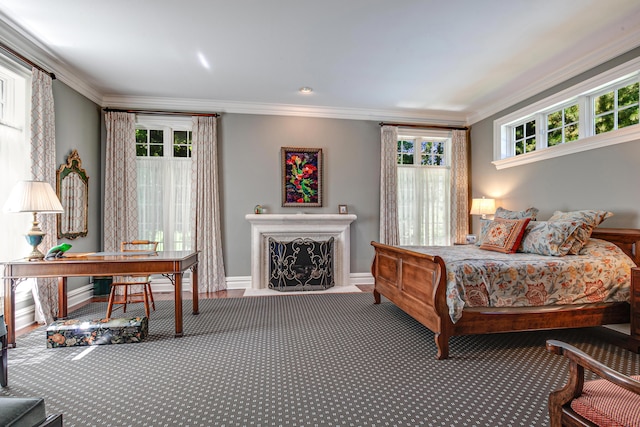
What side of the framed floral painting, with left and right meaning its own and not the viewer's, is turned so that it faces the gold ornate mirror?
right

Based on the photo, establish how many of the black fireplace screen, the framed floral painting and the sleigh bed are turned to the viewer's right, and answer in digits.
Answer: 0

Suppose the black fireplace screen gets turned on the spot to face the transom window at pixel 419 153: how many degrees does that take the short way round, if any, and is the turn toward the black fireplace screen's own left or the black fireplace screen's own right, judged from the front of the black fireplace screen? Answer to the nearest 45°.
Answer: approximately 90° to the black fireplace screen's own left

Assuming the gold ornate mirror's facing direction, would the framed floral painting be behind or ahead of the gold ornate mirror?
ahead

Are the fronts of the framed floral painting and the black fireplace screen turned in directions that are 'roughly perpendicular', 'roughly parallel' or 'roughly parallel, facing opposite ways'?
roughly parallel

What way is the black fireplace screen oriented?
toward the camera

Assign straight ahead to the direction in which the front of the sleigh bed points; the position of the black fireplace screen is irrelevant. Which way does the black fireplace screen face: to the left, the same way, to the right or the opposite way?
to the left

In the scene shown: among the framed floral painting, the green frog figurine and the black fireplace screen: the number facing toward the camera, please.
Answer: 2

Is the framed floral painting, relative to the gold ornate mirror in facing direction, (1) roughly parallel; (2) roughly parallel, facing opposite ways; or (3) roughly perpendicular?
roughly perpendicular

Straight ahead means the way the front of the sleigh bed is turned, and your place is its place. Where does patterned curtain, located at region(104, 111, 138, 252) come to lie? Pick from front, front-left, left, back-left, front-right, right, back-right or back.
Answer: front-right

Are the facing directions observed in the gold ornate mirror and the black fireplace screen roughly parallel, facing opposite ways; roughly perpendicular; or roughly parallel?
roughly perpendicular

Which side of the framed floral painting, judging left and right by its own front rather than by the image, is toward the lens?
front

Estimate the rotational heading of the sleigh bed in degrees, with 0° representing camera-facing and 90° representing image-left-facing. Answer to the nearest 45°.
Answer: approximately 45°
